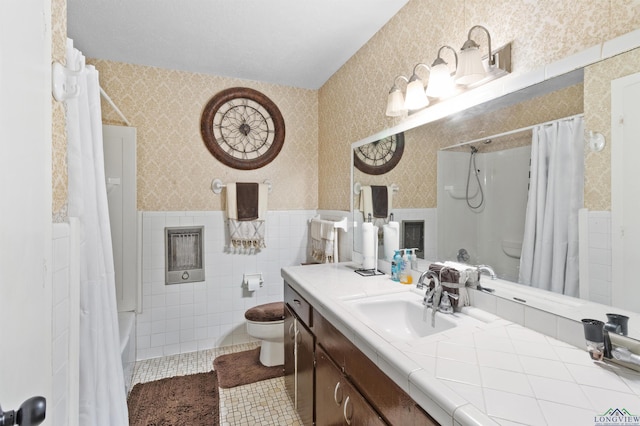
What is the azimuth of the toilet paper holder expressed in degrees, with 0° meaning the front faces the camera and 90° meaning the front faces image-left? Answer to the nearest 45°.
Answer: approximately 0°

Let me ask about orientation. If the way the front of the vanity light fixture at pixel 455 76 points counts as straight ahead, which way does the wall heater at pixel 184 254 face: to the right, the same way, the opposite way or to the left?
to the left

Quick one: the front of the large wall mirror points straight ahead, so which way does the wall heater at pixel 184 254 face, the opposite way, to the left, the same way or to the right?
to the left

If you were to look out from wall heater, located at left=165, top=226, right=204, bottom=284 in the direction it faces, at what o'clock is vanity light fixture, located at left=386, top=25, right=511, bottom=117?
The vanity light fixture is roughly at 11 o'clock from the wall heater.

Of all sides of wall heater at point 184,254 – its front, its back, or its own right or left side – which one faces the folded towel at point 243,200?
left

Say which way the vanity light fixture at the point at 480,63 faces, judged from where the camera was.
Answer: facing the viewer and to the left of the viewer

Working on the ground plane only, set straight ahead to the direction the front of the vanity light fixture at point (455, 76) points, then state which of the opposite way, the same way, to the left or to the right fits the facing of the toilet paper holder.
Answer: to the left

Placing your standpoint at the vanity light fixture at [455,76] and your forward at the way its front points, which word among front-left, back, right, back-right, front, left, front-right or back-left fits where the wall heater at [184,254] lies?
front-right

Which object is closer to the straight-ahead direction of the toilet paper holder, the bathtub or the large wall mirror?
the large wall mirror

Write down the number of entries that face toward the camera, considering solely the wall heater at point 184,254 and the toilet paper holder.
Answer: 2

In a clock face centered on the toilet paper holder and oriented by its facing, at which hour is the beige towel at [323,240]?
The beige towel is roughly at 10 o'clock from the toilet paper holder.

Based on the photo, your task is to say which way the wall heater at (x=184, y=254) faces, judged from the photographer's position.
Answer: facing the viewer

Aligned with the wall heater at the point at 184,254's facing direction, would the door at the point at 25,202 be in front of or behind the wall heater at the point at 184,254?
in front

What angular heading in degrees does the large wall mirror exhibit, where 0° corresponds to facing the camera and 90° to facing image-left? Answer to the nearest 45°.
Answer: approximately 45°

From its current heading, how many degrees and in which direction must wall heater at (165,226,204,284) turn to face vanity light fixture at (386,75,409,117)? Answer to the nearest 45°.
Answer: approximately 45° to its left
